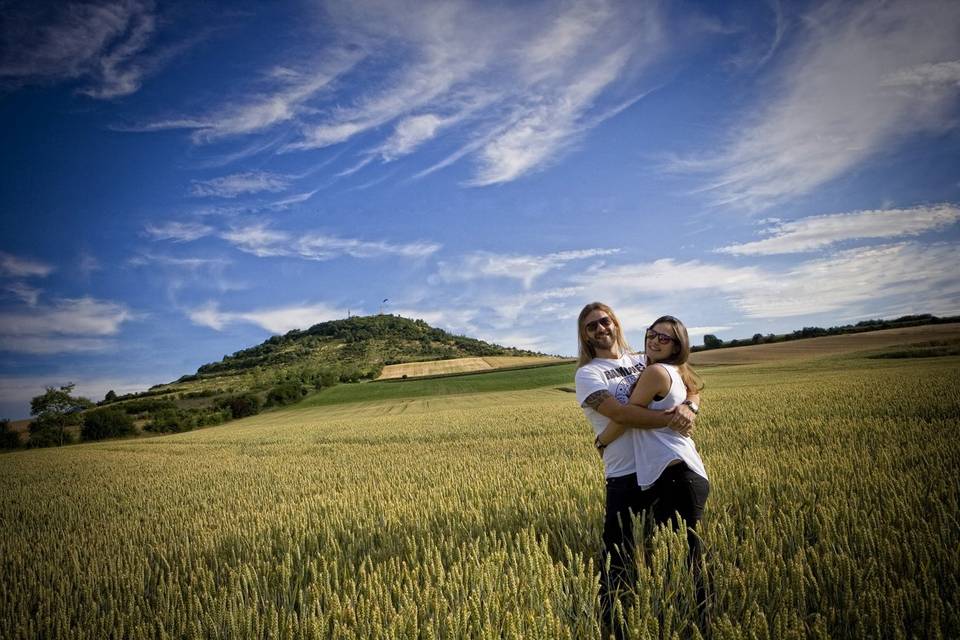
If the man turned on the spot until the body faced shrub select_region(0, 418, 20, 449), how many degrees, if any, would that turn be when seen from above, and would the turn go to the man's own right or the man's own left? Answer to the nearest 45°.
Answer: approximately 180°

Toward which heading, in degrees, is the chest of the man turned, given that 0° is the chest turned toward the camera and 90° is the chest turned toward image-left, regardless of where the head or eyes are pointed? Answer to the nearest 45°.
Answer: approximately 315°
